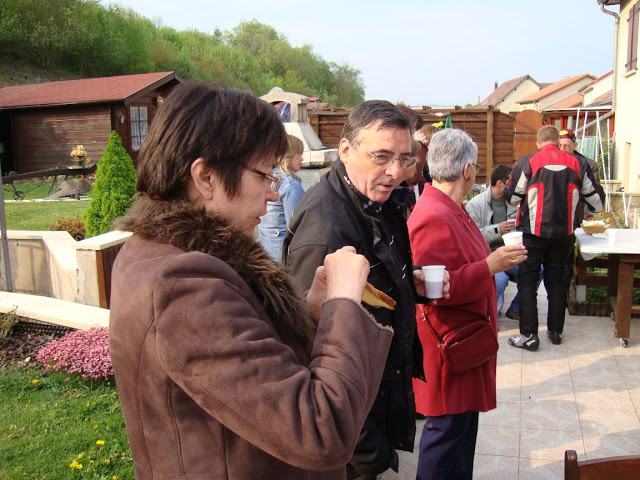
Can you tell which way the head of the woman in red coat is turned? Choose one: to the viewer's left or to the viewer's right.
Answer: to the viewer's right

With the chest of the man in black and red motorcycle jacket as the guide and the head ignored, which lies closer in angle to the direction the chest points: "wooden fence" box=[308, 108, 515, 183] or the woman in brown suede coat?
the wooden fence

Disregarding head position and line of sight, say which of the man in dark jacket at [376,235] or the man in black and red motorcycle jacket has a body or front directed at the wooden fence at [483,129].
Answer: the man in black and red motorcycle jacket

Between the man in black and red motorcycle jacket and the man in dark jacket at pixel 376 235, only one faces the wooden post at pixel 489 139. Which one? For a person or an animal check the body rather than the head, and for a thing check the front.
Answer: the man in black and red motorcycle jacket

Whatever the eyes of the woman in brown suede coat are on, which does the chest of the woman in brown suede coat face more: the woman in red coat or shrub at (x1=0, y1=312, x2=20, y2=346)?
the woman in red coat

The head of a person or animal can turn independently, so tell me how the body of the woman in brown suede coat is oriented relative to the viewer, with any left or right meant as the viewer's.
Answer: facing to the right of the viewer

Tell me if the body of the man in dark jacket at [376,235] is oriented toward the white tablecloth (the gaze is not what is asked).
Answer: no

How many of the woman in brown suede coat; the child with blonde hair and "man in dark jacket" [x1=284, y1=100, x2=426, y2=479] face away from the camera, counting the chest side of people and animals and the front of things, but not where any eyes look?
0

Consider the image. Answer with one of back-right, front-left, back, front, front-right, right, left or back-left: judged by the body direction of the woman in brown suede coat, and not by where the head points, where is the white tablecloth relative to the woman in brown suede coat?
front-left

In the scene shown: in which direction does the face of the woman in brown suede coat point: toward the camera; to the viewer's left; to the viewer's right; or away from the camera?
to the viewer's right

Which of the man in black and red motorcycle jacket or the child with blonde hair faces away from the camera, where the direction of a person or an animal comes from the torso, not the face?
the man in black and red motorcycle jacket

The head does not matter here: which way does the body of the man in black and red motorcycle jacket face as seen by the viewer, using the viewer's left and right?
facing away from the viewer

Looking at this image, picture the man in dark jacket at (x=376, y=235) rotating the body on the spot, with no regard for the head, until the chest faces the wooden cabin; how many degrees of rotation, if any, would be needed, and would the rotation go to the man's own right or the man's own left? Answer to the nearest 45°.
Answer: approximately 180°
